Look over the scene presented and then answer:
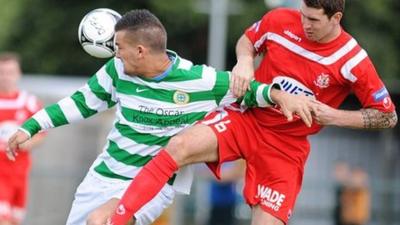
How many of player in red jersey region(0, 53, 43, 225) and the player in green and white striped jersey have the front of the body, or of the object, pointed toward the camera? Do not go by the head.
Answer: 2

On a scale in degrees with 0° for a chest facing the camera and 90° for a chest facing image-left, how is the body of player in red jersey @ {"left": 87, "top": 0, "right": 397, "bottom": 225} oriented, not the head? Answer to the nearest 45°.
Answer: approximately 45°

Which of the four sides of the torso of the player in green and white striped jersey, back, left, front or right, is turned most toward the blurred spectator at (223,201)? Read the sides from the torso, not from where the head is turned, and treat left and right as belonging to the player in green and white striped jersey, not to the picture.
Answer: back

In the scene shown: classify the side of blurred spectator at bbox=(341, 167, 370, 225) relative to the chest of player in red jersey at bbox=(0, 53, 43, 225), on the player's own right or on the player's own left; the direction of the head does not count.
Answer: on the player's own left

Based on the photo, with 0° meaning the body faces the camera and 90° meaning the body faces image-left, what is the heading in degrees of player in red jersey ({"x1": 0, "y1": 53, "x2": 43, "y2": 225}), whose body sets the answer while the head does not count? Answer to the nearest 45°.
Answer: approximately 0°

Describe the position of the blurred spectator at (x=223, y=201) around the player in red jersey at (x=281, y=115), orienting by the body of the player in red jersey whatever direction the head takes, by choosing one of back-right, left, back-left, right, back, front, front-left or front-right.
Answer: back-right

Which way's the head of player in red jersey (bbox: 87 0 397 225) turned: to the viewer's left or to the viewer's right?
to the viewer's left
